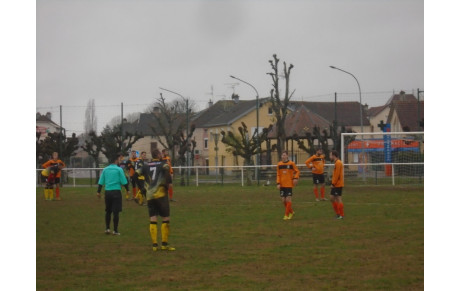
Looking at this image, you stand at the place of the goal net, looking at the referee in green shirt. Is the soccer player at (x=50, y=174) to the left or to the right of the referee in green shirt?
right

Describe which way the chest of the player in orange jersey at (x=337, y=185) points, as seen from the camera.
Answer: to the viewer's left

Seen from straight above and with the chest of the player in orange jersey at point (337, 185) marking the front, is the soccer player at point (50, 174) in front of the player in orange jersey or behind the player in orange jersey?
in front

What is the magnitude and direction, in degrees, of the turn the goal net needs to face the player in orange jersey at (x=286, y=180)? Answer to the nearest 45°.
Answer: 0° — it already faces them

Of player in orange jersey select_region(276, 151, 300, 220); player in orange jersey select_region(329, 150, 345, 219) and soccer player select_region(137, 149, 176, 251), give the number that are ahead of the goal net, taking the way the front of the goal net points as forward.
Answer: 3

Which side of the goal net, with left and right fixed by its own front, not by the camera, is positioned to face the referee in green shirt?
front
